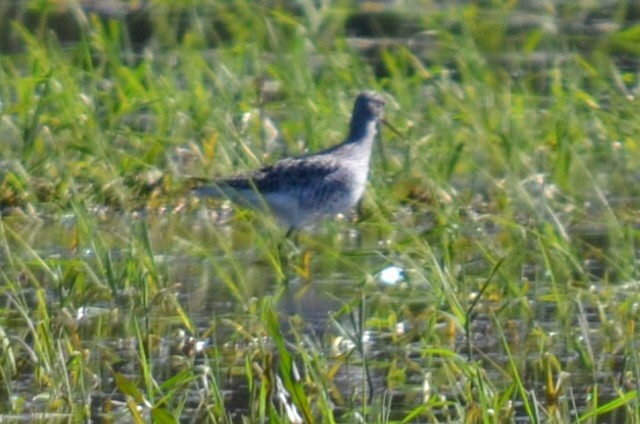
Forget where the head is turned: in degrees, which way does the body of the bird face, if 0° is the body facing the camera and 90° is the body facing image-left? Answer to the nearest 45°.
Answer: approximately 270°
